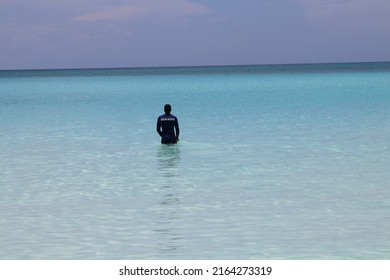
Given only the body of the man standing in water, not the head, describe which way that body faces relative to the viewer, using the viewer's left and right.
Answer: facing away from the viewer
